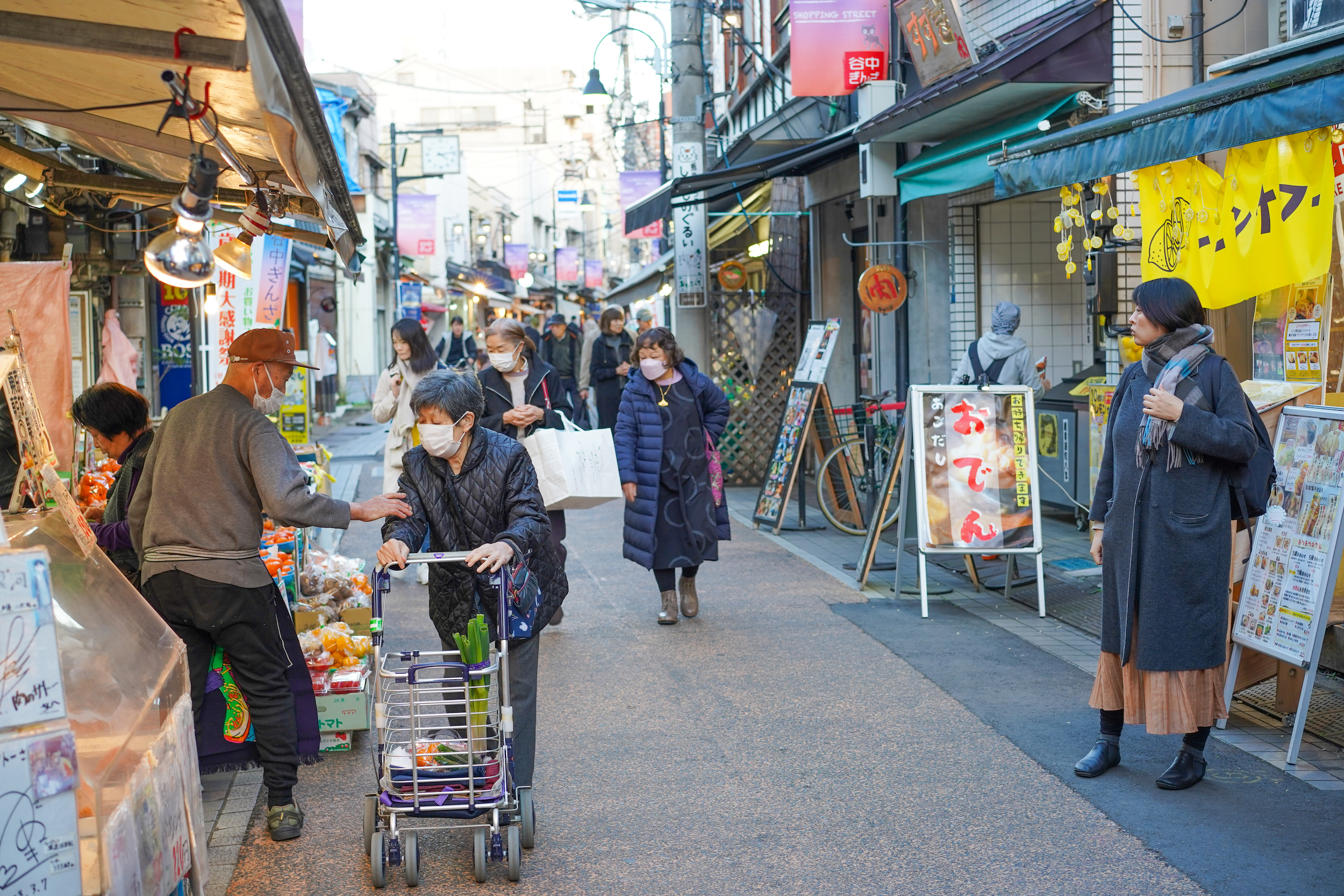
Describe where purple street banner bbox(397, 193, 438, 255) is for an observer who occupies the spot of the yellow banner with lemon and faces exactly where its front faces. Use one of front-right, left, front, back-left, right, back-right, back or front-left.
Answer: right

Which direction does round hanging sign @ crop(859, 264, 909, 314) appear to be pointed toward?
toward the camera

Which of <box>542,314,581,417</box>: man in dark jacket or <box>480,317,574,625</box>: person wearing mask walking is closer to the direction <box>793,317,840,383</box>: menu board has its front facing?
the person wearing mask walking

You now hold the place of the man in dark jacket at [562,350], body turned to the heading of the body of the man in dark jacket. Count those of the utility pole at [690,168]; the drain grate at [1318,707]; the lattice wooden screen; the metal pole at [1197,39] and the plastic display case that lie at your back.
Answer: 0

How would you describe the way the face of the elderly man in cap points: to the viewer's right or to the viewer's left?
to the viewer's right

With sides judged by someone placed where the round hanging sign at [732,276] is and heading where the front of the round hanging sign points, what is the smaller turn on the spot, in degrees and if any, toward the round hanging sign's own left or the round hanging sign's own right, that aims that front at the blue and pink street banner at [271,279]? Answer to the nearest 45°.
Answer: approximately 45° to the round hanging sign's own right

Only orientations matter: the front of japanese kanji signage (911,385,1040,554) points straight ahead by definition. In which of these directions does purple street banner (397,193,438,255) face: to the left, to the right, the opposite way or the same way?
the same way

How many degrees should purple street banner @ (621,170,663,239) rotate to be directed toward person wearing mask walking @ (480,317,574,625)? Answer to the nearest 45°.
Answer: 0° — it already faces them

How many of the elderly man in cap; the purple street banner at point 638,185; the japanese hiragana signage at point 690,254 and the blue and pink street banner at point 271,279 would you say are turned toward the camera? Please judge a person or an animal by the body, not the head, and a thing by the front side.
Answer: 3

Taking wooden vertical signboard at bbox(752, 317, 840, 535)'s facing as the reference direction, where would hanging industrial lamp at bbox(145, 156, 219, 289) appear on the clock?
The hanging industrial lamp is roughly at 11 o'clock from the wooden vertical signboard.

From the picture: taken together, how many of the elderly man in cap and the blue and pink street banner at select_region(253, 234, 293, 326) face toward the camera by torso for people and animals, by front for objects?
1

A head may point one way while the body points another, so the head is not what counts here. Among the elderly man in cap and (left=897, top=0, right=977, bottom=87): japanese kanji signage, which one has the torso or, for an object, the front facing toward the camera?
the japanese kanji signage

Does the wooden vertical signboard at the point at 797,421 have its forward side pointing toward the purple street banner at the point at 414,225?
no

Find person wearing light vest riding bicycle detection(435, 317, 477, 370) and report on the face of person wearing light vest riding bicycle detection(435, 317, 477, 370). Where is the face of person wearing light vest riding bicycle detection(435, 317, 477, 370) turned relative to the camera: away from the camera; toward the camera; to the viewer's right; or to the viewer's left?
toward the camera

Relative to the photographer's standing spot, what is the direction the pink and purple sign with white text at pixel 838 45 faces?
facing the viewer

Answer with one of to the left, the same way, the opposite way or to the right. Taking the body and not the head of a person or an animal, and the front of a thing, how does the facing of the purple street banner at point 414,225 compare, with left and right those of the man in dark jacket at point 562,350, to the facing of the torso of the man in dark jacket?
the same way

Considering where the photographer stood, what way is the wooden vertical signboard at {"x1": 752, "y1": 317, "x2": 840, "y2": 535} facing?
facing the viewer and to the left of the viewer

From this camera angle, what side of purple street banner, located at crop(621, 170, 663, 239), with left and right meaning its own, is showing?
front

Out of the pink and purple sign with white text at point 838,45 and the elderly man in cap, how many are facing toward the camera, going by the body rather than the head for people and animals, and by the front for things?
1

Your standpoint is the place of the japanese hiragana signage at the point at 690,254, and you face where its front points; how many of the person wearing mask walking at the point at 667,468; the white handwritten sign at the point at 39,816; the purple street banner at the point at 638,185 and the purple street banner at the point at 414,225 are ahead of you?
2
